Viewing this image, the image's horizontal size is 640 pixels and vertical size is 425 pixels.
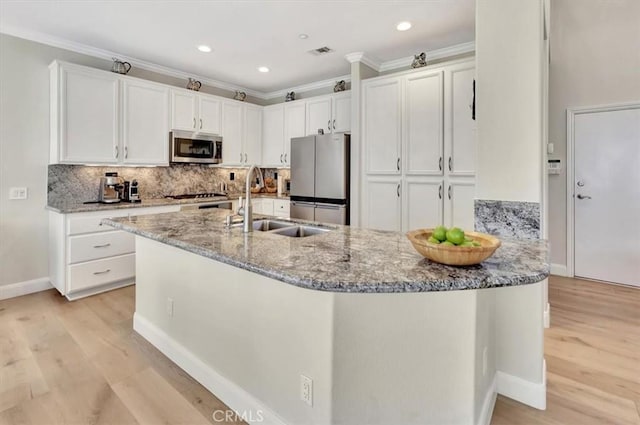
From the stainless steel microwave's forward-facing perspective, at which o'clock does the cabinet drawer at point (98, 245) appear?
The cabinet drawer is roughly at 3 o'clock from the stainless steel microwave.

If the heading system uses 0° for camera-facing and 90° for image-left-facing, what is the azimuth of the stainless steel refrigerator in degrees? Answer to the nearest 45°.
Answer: approximately 45°

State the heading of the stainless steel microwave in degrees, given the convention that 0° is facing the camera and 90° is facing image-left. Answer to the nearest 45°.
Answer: approximately 315°

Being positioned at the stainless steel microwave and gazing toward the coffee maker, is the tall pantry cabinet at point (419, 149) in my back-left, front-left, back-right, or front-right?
back-left
